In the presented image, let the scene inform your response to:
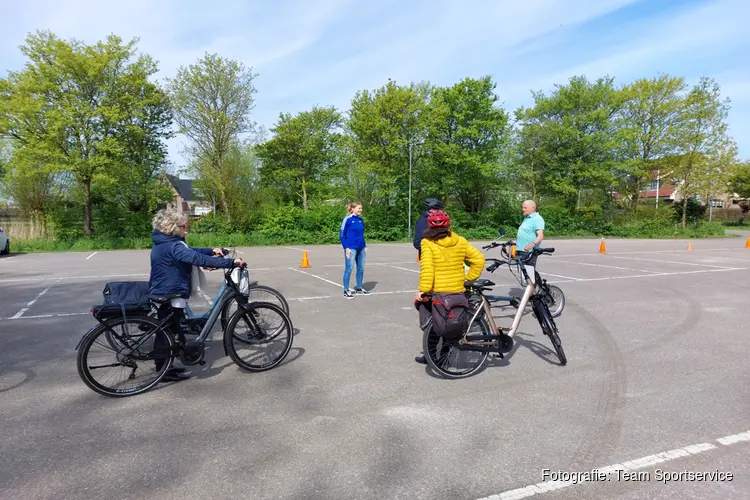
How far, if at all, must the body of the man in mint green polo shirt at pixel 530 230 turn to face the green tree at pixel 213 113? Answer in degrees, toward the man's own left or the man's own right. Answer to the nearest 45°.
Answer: approximately 90° to the man's own right

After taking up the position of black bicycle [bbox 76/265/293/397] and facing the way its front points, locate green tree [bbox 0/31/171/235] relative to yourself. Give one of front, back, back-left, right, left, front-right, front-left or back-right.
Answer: left

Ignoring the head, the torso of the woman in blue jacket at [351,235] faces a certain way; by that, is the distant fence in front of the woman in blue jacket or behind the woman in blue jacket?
behind

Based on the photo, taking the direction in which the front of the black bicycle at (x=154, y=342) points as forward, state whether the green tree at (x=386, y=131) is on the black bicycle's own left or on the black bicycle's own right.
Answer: on the black bicycle's own left

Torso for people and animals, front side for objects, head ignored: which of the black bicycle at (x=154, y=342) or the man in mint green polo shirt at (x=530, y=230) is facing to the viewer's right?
the black bicycle

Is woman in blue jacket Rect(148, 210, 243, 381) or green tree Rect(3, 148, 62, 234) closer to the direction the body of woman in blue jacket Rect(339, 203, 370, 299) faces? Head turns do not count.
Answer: the woman in blue jacket

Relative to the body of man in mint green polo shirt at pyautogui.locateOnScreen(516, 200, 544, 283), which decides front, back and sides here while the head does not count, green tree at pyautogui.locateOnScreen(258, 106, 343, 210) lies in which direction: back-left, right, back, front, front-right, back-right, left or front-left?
right

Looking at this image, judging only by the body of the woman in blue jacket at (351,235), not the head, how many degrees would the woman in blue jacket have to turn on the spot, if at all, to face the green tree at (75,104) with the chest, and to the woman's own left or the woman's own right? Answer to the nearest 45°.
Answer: approximately 180°

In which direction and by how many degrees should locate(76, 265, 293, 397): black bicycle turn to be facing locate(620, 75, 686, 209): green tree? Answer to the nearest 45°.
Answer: approximately 45° to its left

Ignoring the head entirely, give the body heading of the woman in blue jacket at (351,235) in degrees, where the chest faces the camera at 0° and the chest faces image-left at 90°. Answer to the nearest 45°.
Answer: approximately 315°

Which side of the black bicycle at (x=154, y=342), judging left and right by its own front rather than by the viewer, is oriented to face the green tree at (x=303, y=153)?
left

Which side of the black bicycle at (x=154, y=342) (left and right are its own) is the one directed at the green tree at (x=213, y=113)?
left

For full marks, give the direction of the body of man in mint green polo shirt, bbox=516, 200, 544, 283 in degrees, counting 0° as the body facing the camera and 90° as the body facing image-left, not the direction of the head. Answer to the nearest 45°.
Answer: approximately 45°

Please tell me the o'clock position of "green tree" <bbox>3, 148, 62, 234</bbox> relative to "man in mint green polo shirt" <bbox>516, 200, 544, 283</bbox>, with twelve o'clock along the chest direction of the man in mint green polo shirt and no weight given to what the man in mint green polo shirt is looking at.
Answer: The green tree is roughly at 2 o'clock from the man in mint green polo shirt.

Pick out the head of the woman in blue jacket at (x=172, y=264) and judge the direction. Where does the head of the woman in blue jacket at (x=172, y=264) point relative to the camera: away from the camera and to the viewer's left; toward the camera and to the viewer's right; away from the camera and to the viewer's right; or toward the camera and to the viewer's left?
away from the camera and to the viewer's right

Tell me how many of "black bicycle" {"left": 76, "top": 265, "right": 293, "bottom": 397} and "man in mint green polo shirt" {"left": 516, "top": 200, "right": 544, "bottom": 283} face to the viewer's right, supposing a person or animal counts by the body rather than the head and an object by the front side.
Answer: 1

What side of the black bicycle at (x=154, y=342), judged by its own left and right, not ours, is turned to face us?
right
